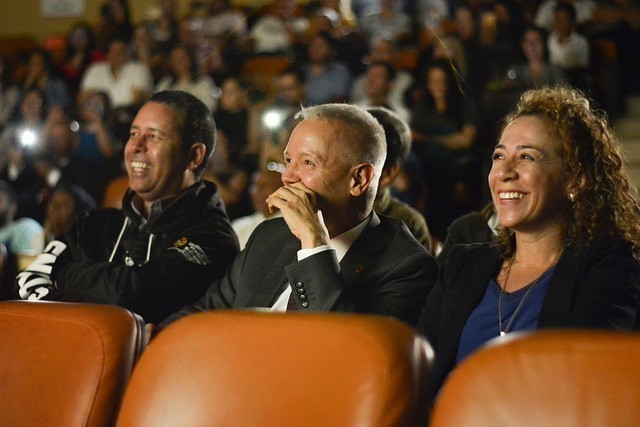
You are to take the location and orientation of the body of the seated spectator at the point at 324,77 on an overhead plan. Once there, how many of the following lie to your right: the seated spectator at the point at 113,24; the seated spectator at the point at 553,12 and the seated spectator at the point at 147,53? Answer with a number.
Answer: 2

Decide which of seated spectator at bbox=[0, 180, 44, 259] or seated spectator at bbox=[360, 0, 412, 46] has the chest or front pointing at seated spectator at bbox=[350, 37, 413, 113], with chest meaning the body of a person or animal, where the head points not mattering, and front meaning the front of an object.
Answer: seated spectator at bbox=[360, 0, 412, 46]

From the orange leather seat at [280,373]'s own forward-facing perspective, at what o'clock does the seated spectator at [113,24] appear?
The seated spectator is roughly at 4 o'clock from the orange leather seat.

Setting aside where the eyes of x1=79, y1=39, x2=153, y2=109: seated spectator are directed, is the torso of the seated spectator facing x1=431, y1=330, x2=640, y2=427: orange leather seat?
yes

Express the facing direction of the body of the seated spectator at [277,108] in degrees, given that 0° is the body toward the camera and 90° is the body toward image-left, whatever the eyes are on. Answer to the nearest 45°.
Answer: approximately 45°

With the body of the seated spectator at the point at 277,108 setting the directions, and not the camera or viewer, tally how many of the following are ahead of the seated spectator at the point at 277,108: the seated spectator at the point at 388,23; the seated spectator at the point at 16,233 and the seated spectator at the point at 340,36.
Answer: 1

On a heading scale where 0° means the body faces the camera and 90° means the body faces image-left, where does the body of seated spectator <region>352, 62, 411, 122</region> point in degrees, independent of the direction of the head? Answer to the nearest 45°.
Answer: approximately 45°

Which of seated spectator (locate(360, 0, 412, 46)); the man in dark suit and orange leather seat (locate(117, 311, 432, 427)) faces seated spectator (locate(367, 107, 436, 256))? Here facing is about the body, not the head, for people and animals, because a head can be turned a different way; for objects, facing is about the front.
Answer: seated spectator (locate(360, 0, 412, 46))

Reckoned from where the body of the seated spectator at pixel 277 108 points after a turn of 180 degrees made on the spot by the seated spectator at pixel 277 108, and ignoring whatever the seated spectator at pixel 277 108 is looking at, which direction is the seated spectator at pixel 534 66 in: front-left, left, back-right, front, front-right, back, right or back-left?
front-right

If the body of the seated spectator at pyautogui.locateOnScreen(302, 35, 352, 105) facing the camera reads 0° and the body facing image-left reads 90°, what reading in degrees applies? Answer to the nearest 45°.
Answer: approximately 45°

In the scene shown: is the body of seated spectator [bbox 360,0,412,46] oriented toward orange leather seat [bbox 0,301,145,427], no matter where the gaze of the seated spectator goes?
yes
